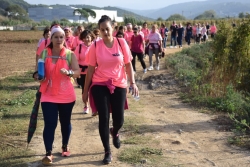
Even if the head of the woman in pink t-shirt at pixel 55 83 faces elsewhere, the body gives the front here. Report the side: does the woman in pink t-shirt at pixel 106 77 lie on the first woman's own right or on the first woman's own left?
on the first woman's own left

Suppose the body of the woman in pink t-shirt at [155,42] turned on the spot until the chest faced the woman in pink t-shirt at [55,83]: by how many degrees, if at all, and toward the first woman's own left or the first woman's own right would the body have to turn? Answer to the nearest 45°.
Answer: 0° — they already face them

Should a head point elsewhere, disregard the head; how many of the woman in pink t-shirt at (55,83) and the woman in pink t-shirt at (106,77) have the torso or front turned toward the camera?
2

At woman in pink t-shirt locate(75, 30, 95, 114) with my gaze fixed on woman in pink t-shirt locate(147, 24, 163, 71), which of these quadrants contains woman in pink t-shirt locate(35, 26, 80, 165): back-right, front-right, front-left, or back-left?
back-right

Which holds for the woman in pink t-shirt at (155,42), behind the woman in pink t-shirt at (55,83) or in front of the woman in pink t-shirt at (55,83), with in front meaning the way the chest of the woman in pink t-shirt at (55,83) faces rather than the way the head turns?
behind

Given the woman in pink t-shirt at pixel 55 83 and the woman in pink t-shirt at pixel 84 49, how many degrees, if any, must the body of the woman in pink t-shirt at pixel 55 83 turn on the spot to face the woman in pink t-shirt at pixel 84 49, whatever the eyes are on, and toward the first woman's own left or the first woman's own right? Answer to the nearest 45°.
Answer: approximately 180°

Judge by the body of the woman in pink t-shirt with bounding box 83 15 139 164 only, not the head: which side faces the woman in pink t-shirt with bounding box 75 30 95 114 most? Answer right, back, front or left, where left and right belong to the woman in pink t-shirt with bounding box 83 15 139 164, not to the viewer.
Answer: back

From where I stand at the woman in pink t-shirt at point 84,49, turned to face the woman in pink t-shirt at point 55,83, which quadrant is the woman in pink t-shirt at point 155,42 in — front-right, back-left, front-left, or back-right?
back-left

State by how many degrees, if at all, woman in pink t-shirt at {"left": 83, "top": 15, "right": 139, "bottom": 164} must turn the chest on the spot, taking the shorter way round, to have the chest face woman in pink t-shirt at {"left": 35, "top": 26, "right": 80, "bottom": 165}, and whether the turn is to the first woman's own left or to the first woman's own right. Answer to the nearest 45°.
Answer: approximately 90° to the first woman's own right
